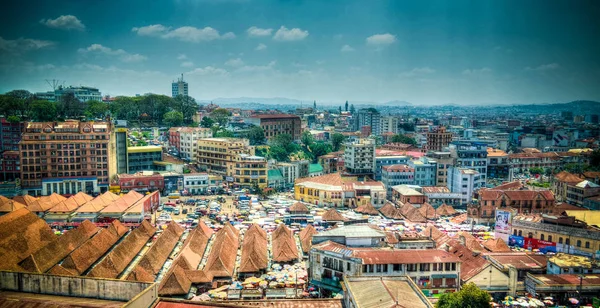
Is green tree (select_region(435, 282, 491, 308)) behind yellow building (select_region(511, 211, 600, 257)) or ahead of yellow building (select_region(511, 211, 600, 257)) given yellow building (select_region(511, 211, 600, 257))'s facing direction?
ahead

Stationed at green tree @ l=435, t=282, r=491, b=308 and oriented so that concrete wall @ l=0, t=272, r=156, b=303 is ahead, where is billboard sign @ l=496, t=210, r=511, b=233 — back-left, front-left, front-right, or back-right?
back-right

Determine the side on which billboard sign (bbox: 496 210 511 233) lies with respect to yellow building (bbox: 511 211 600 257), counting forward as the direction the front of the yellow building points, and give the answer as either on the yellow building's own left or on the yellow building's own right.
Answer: on the yellow building's own right

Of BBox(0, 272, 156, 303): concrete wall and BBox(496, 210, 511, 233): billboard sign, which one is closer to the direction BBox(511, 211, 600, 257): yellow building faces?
the concrete wall

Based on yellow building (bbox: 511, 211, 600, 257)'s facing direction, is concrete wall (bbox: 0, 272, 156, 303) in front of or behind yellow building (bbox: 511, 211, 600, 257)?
in front

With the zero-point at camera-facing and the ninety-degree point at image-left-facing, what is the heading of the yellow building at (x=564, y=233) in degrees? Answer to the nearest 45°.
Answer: approximately 45°

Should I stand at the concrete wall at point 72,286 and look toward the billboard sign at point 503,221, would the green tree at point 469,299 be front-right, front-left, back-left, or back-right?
front-right

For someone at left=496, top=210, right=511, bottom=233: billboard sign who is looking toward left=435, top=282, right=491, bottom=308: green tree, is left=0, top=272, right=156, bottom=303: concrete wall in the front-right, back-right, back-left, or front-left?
front-right

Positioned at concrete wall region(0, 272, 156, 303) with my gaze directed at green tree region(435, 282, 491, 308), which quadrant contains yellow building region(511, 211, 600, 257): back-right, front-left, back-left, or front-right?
front-left
